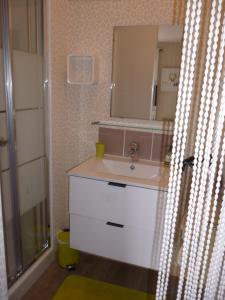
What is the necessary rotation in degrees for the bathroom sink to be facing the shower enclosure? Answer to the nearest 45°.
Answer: approximately 45° to its right

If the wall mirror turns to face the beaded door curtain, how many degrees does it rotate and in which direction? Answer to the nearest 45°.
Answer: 0° — it already faces it

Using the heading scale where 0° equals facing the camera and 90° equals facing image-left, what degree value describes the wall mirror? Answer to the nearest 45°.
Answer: approximately 0°

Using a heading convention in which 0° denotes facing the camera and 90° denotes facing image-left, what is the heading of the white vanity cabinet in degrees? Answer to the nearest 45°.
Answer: approximately 45°

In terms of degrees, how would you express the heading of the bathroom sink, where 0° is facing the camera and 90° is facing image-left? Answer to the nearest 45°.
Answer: approximately 45°

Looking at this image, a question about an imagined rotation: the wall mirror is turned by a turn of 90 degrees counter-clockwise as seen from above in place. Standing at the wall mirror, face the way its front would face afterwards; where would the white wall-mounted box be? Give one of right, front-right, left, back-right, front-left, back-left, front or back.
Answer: back
